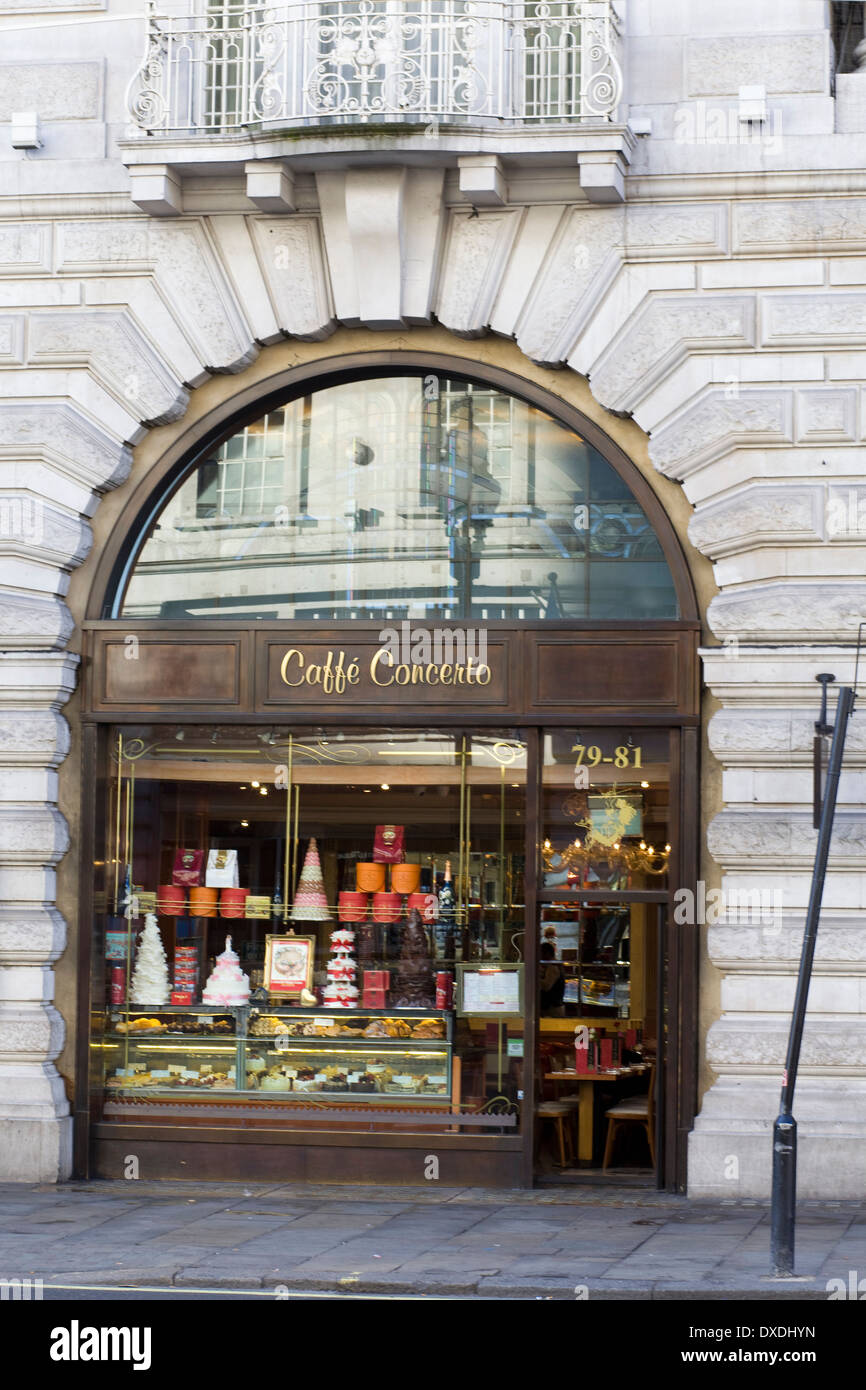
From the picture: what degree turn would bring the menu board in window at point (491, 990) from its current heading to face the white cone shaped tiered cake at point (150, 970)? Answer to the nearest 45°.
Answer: approximately 90° to its right

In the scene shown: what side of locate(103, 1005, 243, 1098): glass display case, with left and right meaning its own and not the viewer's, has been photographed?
front

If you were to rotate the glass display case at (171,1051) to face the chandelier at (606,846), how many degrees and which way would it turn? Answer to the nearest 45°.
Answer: approximately 90° to its left

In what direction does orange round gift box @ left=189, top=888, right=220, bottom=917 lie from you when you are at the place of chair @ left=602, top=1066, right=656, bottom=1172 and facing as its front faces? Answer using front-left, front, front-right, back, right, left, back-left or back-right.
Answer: front

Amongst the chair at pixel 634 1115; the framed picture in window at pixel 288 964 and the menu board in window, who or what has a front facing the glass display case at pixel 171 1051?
the chair

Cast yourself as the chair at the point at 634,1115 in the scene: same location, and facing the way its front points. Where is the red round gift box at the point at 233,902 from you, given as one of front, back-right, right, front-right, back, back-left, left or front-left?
front

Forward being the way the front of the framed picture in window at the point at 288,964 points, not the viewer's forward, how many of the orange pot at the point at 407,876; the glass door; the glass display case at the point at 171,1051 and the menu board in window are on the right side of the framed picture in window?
1

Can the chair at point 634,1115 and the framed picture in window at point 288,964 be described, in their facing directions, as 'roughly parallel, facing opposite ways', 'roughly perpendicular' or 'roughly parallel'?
roughly perpendicular

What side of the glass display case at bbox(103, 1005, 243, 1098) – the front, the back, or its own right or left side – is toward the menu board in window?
left

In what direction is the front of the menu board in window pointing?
toward the camera

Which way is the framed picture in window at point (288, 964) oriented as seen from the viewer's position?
toward the camera

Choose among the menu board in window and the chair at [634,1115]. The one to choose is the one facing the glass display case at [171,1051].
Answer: the chair

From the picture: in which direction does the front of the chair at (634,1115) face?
to the viewer's left

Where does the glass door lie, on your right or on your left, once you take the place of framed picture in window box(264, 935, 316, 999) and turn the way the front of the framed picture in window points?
on your left
